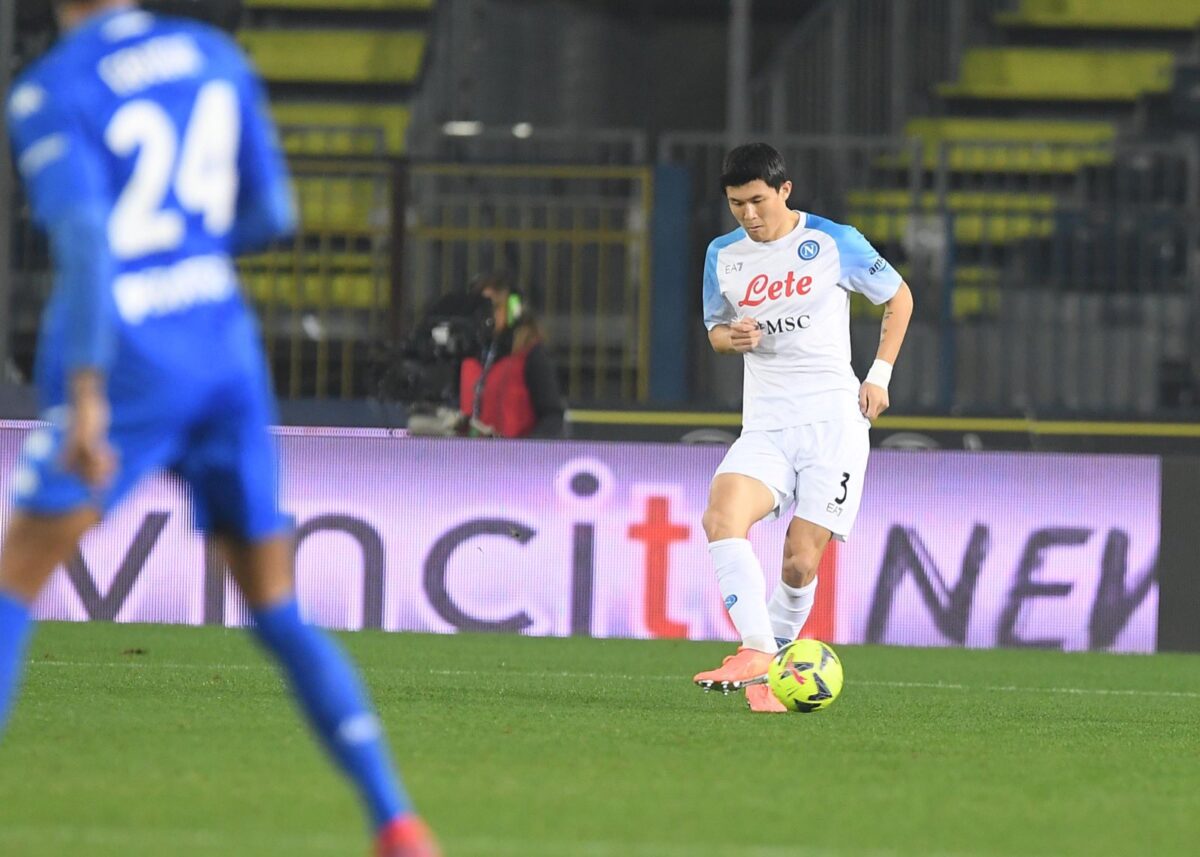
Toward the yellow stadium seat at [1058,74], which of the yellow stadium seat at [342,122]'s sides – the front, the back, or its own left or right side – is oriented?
left

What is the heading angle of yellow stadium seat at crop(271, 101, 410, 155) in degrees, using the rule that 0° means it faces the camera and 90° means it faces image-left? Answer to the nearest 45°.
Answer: approximately 0°

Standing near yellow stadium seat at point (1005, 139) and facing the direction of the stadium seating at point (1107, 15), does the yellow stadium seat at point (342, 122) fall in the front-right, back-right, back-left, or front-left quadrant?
back-left

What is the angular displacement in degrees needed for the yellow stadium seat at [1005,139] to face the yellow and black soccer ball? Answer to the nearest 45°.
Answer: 0° — it already faces it

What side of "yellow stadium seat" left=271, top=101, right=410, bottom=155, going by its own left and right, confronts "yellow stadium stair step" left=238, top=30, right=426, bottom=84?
back

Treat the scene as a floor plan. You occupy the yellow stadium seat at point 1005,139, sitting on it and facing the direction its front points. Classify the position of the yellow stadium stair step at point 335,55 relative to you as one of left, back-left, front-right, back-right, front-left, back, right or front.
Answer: right

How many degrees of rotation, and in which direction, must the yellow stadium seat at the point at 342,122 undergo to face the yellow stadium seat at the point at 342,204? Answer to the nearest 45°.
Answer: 0° — it already faces it

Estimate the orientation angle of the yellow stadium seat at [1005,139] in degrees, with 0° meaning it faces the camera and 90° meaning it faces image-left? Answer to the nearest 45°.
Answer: approximately 0°

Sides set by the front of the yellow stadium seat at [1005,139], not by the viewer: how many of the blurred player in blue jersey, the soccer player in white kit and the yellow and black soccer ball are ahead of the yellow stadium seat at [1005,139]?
3
